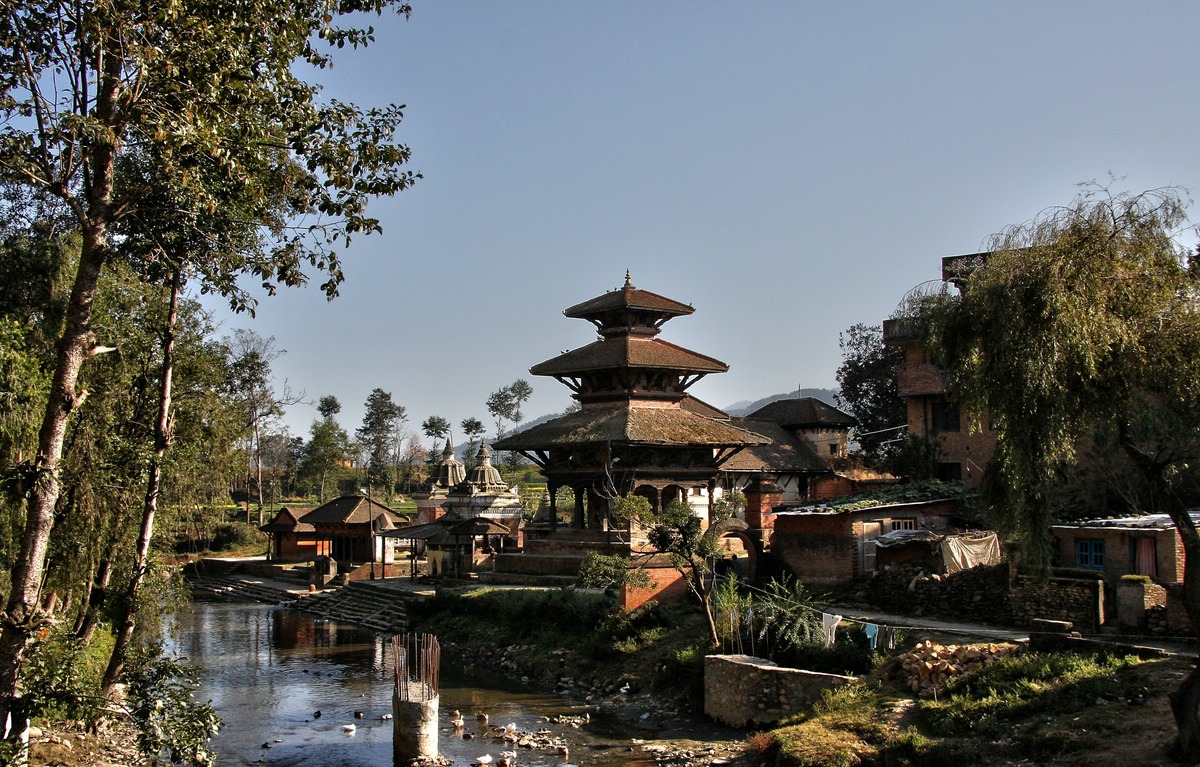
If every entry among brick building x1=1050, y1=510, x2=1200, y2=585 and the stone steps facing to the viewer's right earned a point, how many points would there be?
0

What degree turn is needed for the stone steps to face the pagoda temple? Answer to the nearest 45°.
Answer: approximately 90° to its left

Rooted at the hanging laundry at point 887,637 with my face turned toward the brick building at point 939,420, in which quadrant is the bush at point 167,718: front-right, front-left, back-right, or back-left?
back-left

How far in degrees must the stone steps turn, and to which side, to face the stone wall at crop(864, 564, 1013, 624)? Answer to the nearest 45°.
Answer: approximately 90° to its left

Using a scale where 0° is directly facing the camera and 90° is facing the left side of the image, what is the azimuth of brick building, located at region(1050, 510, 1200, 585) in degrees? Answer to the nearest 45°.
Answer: approximately 0°

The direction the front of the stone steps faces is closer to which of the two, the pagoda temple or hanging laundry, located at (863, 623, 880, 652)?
the hanging laundry

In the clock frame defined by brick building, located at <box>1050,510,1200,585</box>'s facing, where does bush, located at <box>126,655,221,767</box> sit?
The bush is roughly at 1 o'clock from the brick building.

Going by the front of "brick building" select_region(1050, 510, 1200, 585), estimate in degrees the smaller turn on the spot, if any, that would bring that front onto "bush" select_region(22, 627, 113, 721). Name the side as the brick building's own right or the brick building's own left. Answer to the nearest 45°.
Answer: approximately 45° to the brick building's own right

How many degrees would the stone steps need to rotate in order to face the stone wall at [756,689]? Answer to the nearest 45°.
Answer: approximately 45° to its left

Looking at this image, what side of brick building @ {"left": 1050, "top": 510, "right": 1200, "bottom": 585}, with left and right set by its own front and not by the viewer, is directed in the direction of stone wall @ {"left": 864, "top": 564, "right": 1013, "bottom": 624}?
right

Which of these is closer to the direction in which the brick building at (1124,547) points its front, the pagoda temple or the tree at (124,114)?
the tree
